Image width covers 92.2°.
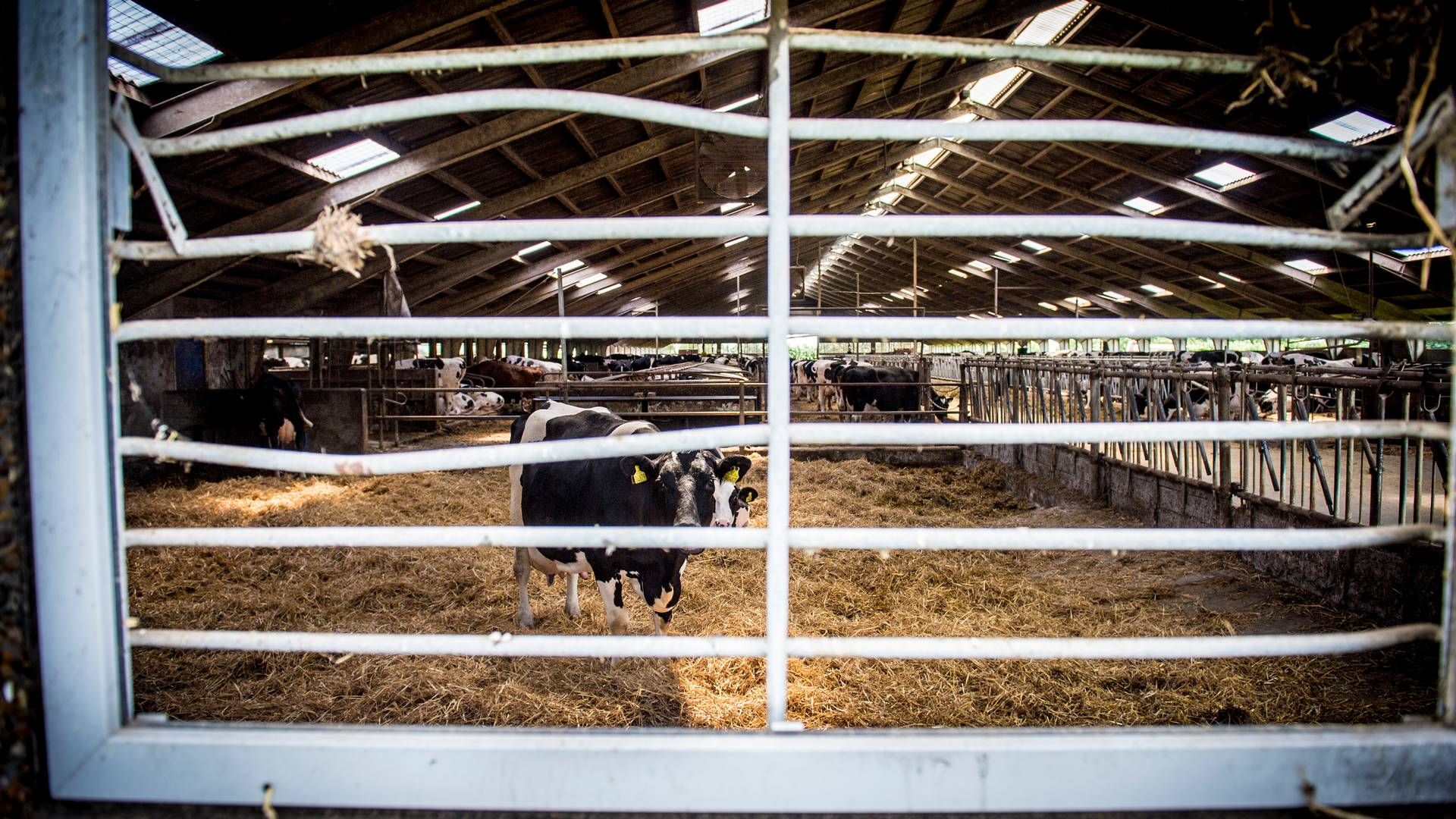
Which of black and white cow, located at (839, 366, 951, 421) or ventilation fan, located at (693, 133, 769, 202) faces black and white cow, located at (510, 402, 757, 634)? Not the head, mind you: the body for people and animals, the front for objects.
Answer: the ventilation fan

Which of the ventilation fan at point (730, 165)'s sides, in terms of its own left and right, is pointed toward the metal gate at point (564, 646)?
front

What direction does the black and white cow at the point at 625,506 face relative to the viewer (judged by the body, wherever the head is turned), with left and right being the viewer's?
facing the viewer and to the right of the viewer

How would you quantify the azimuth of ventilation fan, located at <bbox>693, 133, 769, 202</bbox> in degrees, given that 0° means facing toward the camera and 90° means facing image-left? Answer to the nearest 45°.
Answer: approximately 0°

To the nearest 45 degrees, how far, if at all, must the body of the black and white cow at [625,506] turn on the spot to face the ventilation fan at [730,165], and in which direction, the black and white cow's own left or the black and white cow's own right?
approximately 135° to the black and white cow's own left

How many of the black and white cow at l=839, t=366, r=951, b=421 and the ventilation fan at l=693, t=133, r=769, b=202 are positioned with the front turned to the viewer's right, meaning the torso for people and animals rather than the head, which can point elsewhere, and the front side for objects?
1

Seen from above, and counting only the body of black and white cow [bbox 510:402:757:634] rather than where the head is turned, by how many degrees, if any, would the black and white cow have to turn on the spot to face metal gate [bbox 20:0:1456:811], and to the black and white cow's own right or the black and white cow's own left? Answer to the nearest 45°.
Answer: approximately 45° to the black and white cow's own right

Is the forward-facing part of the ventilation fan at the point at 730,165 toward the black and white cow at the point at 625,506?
yes

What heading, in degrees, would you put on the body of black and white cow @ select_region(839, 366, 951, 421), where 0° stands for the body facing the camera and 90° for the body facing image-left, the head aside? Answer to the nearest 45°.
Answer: approximately 270°

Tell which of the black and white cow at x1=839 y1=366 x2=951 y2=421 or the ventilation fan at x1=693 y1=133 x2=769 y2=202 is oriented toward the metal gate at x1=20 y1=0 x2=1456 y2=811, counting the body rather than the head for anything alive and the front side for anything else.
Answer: the ventilation fan
